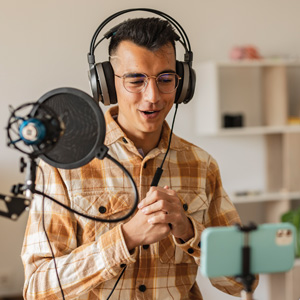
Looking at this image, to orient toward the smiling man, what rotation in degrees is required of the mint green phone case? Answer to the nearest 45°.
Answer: approximately 45° to its left

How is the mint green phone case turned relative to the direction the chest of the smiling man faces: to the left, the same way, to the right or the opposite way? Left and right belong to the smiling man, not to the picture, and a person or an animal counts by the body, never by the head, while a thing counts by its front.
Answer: the opposite way

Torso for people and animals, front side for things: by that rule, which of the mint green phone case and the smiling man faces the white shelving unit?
the mint green phone case

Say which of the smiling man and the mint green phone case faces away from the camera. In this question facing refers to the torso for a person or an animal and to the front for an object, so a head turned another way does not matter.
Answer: the mint green phone case

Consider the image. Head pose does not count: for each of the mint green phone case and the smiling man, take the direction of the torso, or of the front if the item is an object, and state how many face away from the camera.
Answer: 1

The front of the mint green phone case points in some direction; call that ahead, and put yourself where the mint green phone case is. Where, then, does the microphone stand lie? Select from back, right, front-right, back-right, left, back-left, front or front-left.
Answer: left

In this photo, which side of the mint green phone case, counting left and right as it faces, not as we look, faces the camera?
back

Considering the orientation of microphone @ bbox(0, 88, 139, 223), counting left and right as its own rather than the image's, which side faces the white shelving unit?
front

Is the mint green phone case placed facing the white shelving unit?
yes

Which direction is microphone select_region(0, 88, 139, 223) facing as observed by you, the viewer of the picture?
facing away from the viewer and to the right of the viewer

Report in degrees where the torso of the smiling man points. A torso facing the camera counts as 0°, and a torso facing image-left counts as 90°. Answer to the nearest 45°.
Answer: approximately 0°
